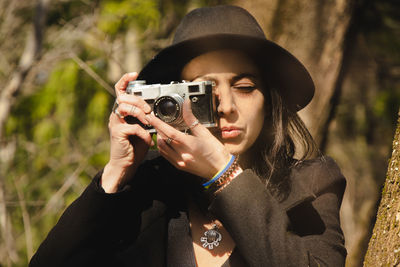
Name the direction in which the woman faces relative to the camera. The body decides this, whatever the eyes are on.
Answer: toward the camera

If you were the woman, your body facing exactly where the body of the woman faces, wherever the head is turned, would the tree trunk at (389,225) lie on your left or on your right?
on your left
